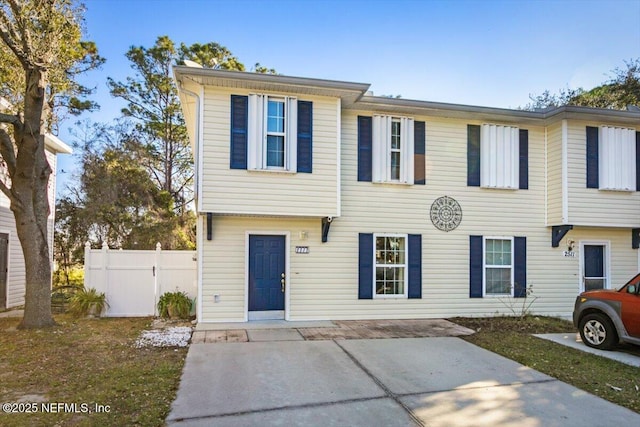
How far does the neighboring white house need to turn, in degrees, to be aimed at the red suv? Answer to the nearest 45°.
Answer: approximately 45° to its left

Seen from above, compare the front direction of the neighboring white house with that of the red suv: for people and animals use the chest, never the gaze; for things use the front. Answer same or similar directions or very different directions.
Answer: very different directions

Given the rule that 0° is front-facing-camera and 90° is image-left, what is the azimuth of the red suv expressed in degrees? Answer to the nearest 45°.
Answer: approximately 135°

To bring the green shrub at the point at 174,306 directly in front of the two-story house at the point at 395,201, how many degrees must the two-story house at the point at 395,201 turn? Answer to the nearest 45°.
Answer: approximately 90° to its right

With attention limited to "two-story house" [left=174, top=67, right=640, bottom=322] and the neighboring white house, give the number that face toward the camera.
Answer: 2

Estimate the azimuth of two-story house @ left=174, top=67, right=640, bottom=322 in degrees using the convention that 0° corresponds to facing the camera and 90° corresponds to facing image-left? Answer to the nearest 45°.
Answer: approximately 0°

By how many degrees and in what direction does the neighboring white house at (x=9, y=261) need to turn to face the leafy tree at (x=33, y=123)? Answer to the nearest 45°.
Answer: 0° — it already faces it

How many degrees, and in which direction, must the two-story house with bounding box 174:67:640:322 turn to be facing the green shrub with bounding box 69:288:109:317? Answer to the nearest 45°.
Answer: approximately 90° to its right

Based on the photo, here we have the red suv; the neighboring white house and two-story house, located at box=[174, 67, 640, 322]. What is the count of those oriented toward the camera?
2
